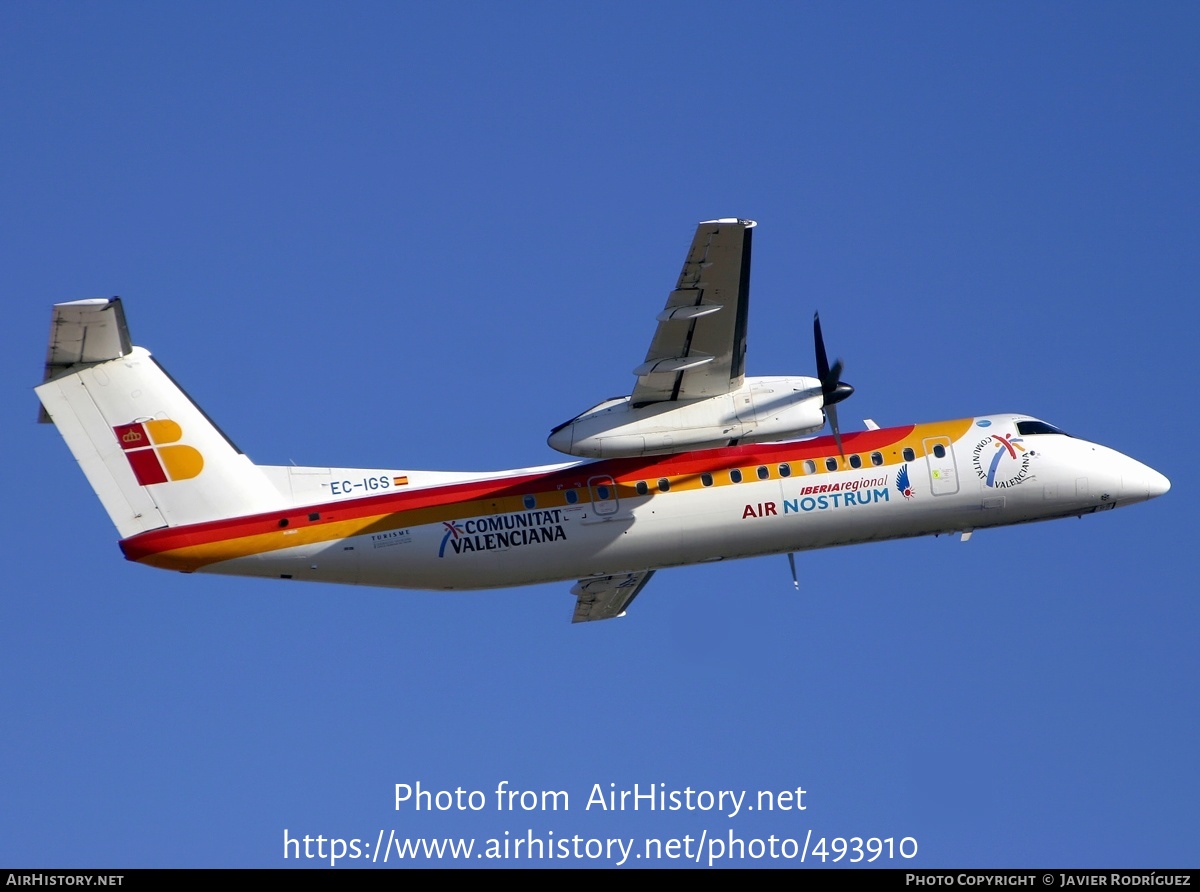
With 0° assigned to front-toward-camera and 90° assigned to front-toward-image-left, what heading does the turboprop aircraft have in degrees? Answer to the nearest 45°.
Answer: approximately 270°
